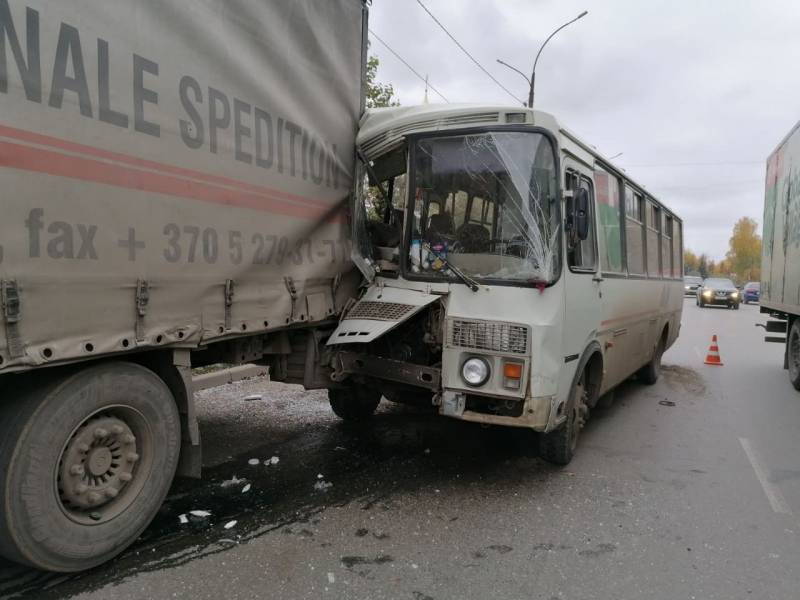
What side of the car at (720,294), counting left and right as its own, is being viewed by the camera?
front

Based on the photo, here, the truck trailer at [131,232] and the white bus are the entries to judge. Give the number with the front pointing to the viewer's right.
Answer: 0

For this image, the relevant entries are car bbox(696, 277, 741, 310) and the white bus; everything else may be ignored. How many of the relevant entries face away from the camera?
0

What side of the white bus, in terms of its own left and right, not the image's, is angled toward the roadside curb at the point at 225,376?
right

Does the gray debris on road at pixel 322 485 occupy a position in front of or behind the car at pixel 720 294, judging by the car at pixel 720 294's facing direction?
in front

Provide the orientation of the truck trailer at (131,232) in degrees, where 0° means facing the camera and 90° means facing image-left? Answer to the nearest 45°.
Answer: approximately 45°
